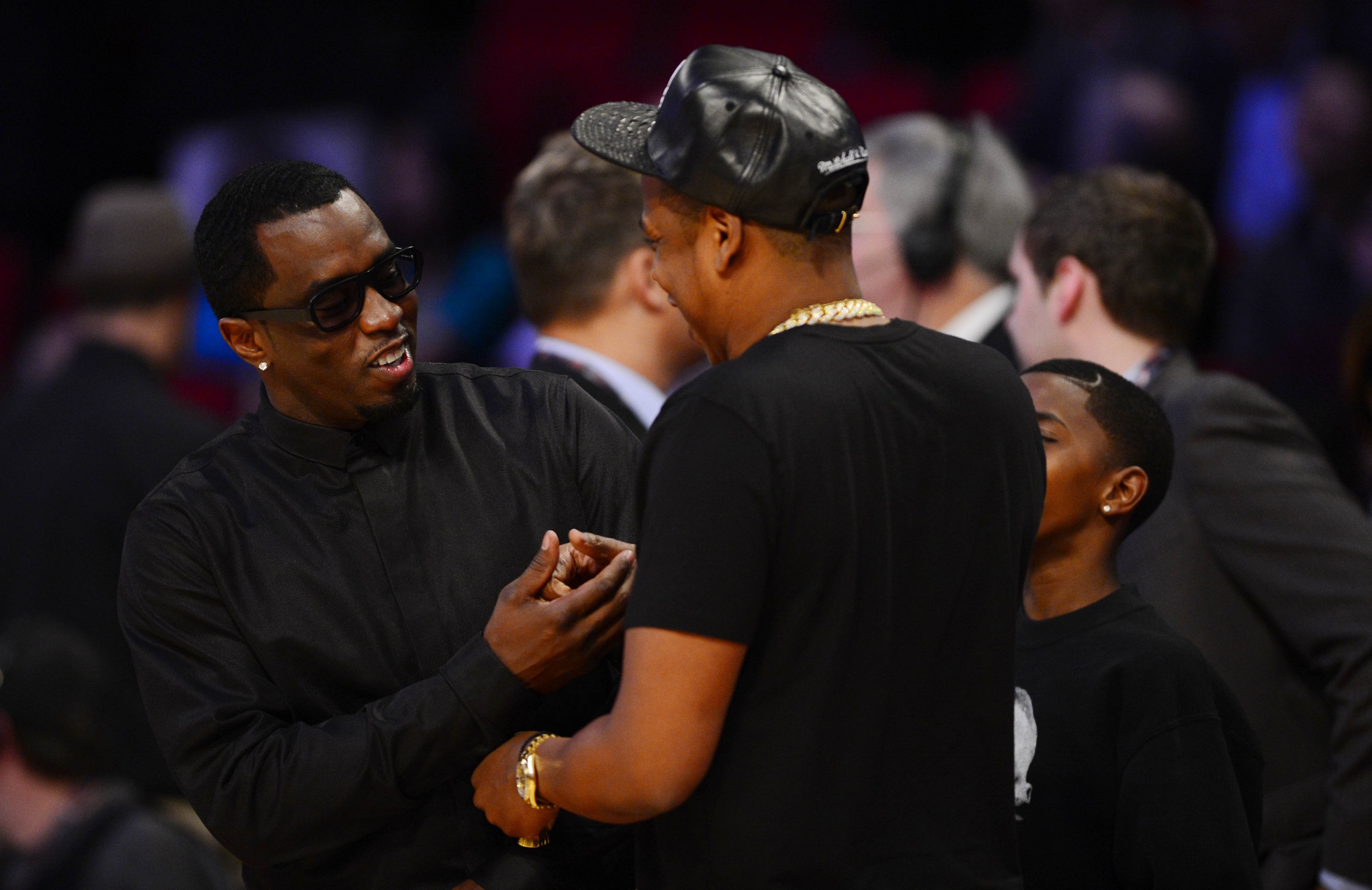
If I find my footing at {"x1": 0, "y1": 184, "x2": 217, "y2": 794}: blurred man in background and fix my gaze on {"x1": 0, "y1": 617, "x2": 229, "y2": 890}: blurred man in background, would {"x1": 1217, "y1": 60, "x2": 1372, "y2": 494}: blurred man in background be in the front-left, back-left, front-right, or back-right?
back-left

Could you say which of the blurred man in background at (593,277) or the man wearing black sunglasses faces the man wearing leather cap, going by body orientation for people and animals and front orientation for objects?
the man wearing black sunglasses

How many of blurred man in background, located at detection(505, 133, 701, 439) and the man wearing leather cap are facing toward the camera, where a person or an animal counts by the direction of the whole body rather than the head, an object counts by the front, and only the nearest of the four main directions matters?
0

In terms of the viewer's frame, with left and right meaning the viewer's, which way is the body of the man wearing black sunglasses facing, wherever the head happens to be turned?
facing the viewer and to the right of the viewer

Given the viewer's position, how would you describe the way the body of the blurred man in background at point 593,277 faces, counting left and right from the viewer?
facing away from the viewer and to the right of the viewer

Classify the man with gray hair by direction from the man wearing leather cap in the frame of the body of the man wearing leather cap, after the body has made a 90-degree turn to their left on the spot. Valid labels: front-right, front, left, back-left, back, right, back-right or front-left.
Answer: back-right

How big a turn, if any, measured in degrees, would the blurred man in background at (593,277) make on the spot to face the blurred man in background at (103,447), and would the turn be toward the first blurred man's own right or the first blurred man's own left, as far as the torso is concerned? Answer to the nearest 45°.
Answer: approximately 90° to the first blurred man's own left

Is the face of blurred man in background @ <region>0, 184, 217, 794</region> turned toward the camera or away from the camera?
away from the camera

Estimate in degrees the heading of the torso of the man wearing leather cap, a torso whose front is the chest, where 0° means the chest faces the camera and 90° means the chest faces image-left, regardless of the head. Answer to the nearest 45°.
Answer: approximately 135°

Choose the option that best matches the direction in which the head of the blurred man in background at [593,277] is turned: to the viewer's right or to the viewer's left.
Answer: to the viewer's right

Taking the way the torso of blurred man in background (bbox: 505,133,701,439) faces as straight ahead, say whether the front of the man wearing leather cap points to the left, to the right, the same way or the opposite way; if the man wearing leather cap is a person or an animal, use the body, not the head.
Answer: to the left

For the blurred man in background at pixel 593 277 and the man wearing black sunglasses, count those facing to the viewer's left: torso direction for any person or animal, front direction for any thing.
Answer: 0

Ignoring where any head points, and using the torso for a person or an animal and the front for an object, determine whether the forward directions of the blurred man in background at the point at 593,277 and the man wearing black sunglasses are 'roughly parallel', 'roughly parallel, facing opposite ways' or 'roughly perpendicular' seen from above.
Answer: roughly perpendicular

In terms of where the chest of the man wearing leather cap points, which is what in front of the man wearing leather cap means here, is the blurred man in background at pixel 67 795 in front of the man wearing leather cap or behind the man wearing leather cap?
in front

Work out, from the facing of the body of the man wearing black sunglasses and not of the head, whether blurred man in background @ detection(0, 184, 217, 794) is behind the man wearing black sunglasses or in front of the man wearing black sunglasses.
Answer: behind

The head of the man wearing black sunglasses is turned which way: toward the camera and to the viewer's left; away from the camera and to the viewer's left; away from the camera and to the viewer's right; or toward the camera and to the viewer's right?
toward the camera and to the viewer's right
